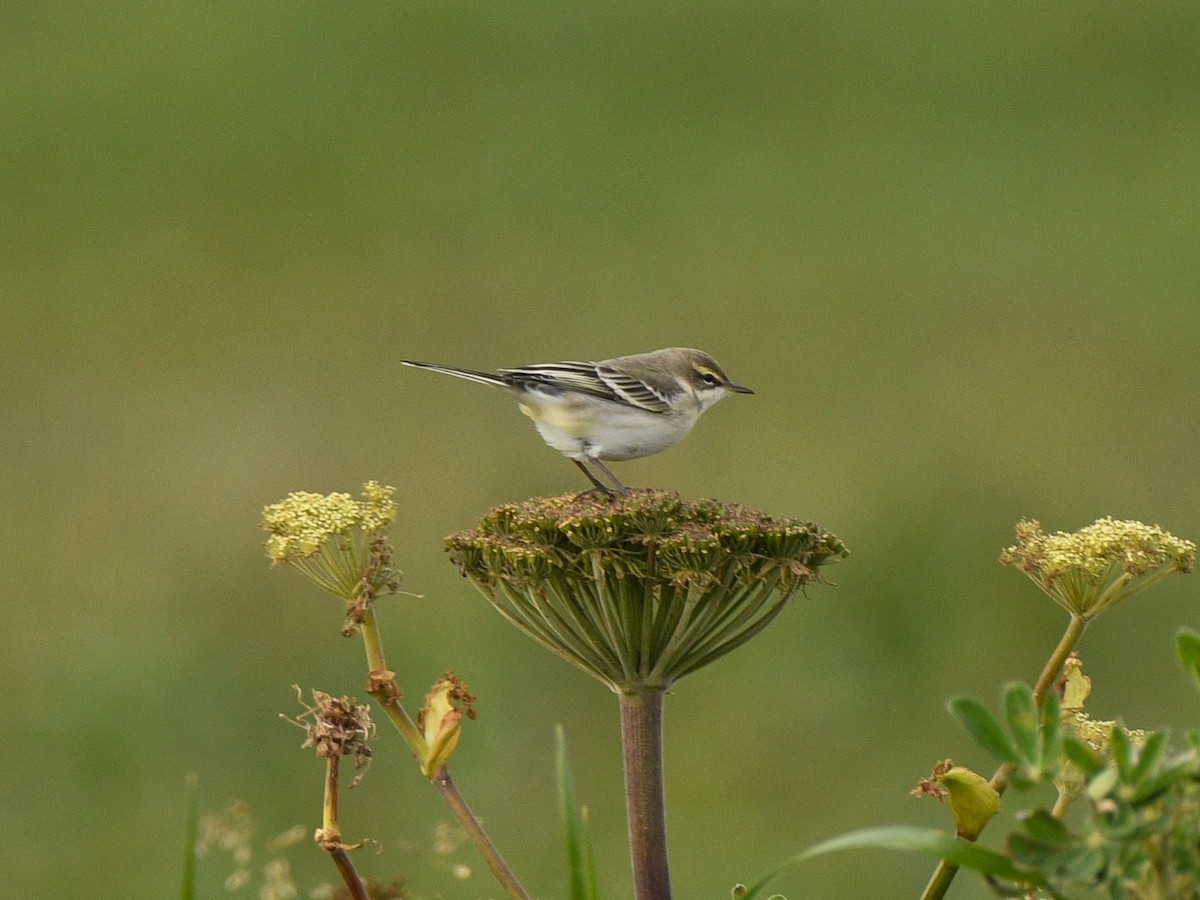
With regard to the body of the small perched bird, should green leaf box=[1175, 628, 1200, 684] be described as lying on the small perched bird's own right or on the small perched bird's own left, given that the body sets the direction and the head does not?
on the small perched bird's own right

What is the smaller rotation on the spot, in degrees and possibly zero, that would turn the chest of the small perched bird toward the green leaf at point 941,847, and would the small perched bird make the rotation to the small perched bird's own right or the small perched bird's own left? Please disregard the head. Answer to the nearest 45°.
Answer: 0° — it already faces it

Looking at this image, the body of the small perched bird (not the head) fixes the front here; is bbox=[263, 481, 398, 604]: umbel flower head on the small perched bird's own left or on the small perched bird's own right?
on the small perched bird's own right

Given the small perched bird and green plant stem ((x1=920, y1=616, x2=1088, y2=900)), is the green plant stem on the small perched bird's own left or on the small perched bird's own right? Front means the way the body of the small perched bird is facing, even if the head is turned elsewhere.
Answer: on the small perched bird's own right

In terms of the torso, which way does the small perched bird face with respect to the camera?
to the viewer's right
